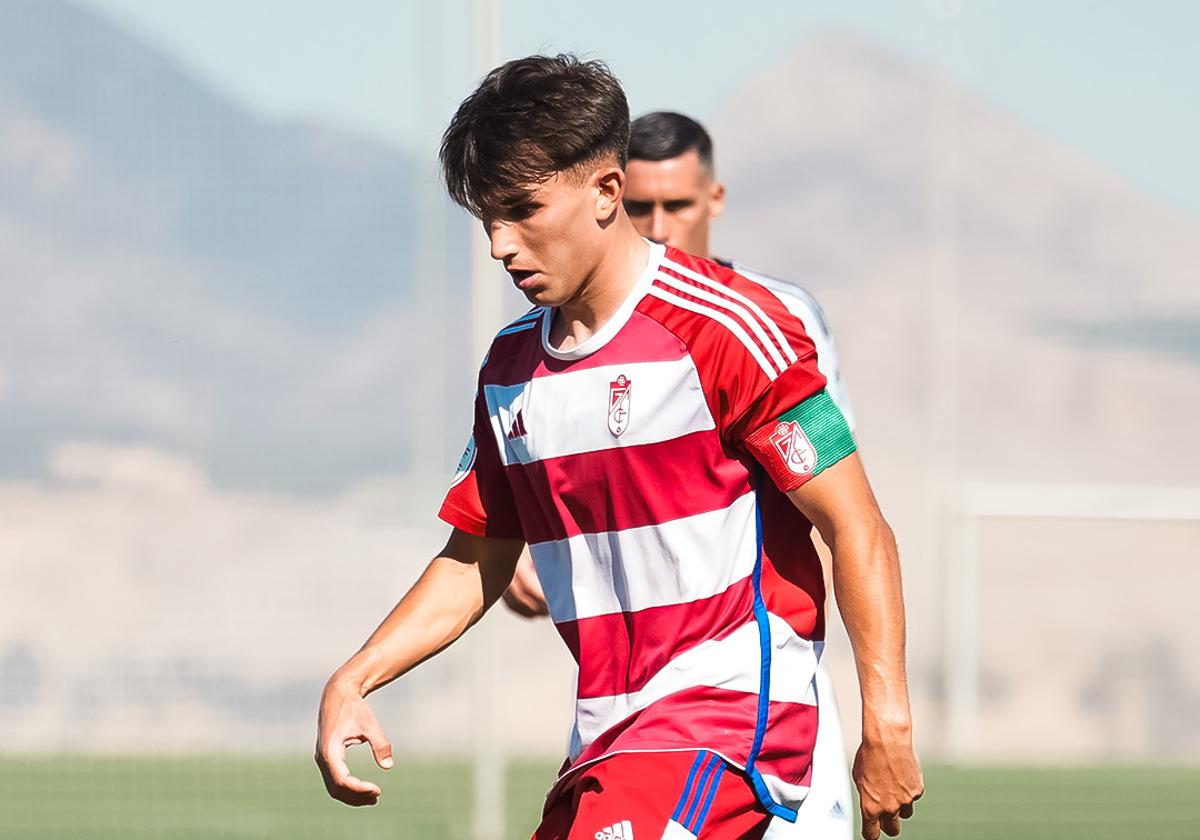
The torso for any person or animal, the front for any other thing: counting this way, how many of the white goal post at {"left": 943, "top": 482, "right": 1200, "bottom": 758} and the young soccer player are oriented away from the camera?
0

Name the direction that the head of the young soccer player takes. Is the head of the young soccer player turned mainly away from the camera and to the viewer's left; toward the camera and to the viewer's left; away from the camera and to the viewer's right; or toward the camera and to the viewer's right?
toward the camera and to the viewer's left

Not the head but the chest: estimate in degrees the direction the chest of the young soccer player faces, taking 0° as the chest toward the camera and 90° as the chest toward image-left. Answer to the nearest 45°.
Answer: approximately 45°

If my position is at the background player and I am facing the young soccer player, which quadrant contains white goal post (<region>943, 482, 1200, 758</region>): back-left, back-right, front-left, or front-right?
back-left

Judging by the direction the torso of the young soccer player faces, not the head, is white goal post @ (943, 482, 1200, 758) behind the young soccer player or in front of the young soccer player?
behind

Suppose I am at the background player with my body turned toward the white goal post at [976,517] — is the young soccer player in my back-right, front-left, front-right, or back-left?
back-right

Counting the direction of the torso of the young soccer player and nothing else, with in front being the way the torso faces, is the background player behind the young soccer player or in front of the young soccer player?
behind
